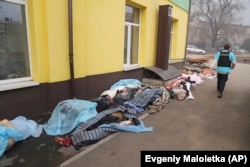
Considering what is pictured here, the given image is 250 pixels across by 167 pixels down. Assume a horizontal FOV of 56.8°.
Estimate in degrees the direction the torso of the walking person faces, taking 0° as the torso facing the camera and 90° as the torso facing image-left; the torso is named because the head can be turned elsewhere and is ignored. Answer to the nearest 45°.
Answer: approximately 180°

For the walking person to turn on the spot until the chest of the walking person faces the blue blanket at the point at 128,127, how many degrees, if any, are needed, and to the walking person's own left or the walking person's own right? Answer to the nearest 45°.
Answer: approximately 180°

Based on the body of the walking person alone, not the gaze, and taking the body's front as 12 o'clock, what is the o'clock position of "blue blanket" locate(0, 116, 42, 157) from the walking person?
The blue blanket is roughly at 7 o'clock from the walking person.

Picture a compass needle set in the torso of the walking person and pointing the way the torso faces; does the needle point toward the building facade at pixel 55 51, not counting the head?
no

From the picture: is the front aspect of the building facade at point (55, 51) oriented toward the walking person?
no

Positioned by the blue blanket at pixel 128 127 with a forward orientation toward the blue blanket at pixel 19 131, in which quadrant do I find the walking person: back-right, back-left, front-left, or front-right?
back-right

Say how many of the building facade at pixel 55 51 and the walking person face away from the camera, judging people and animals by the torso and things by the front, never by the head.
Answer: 1

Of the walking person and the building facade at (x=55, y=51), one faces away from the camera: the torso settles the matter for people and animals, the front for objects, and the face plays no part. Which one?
the walking person

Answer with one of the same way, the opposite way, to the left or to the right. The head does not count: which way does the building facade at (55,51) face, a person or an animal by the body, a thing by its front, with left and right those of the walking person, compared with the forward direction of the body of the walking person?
to the right
